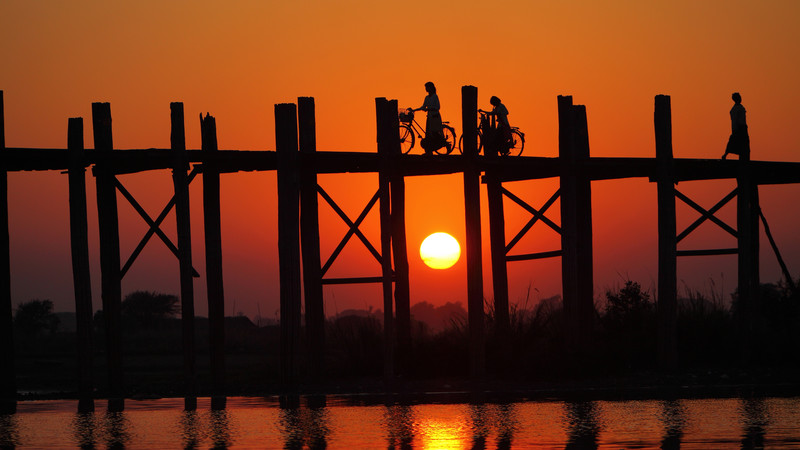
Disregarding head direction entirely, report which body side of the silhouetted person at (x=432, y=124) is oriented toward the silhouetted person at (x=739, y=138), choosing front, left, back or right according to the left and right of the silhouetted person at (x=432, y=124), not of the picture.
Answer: back

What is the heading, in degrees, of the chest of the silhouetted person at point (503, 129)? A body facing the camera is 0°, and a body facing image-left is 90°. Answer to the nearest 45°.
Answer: approximately 90°

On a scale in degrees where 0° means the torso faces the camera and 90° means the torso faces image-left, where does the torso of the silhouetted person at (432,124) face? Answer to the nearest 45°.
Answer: approximately 90°

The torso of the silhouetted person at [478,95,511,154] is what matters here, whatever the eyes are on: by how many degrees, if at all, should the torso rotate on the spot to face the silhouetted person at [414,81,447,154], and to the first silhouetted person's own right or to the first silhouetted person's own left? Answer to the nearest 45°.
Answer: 0° — they already face them

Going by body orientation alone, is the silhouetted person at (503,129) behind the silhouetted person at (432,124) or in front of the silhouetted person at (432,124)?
behind

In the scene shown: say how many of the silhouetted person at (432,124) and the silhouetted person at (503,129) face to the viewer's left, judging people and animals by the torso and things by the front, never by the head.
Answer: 2

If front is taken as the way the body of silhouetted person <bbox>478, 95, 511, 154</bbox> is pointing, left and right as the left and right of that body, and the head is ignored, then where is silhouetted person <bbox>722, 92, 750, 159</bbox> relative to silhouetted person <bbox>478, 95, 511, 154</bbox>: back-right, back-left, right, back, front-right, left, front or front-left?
back
